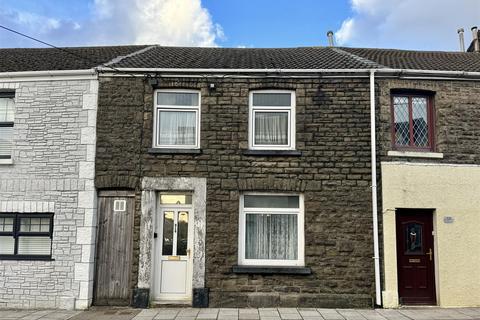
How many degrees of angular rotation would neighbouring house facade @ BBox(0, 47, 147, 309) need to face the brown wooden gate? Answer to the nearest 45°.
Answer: approximately 90° to its left

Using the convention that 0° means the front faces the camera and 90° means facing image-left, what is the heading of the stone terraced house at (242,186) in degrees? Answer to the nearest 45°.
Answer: approximately 0°
